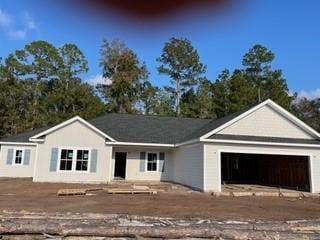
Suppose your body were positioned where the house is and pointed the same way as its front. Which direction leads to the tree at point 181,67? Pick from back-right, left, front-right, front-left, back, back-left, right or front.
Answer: back

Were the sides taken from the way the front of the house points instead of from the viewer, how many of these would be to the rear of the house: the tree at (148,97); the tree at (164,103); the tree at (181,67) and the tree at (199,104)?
4

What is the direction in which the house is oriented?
toward the camera

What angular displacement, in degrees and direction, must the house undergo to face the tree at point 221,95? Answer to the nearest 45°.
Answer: approximately 180°

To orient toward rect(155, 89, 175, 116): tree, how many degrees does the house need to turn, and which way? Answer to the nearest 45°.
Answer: approximately 180°

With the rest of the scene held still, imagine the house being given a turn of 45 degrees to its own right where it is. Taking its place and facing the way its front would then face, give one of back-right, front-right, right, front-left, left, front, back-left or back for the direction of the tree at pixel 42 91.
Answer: right

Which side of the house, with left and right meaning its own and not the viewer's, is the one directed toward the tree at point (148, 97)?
back

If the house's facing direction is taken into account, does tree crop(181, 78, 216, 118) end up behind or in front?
behind

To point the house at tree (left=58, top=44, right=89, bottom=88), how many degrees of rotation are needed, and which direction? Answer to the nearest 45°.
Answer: approximately 135° to its right
